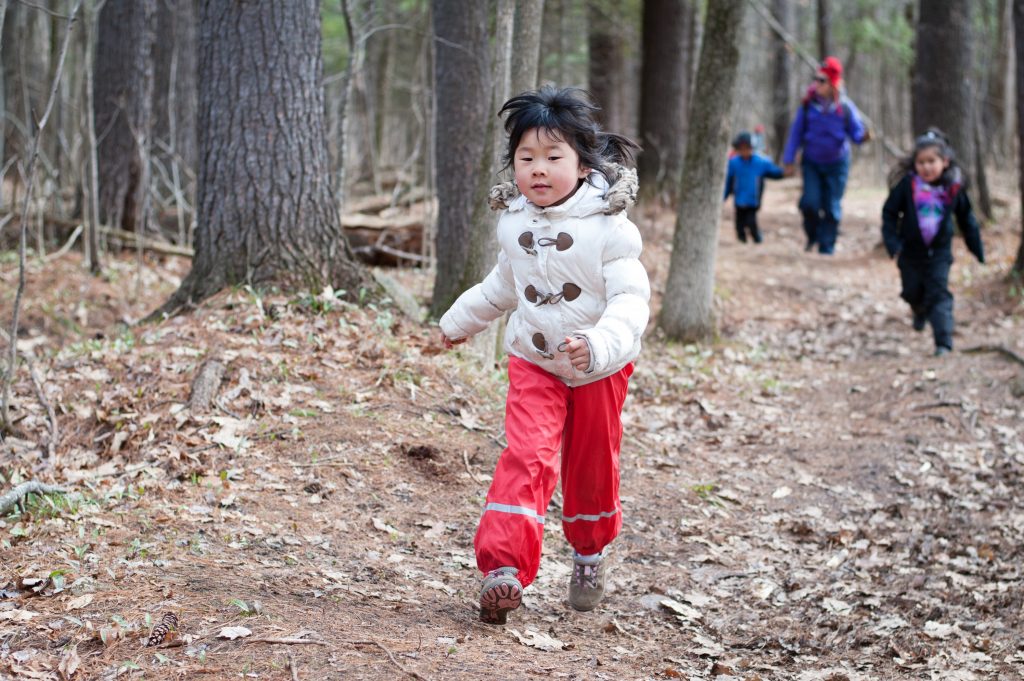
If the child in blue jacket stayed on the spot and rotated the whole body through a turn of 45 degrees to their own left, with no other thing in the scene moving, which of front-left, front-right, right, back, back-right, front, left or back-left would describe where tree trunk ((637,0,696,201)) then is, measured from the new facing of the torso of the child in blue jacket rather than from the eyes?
back

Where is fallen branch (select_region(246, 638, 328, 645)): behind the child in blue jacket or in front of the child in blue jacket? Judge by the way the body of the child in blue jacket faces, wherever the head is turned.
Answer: in front

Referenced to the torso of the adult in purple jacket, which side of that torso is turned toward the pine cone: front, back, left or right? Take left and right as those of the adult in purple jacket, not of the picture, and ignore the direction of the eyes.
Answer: front

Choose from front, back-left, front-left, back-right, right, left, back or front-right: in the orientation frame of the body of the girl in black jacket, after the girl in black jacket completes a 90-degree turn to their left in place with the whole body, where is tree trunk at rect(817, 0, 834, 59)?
left

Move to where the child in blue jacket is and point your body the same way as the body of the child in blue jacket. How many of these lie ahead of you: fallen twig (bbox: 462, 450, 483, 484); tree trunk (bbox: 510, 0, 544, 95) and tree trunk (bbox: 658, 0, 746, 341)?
3

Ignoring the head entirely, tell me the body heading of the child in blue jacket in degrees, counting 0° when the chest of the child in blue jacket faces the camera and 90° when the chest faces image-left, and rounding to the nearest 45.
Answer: approximately 0°

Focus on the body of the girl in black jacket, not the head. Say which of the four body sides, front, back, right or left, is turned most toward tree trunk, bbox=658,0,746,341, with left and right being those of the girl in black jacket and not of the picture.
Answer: right

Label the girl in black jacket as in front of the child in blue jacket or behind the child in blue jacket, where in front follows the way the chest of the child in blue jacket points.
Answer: in front

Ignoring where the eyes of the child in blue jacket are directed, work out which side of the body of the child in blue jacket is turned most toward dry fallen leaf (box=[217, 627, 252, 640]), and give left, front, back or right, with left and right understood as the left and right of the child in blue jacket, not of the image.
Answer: front

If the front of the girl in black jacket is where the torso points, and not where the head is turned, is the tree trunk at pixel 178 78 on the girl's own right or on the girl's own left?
on the girl's own right

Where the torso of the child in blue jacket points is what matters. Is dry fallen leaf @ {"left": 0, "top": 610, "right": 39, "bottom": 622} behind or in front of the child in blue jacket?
in front

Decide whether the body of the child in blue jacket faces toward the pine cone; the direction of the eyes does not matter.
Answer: yes
